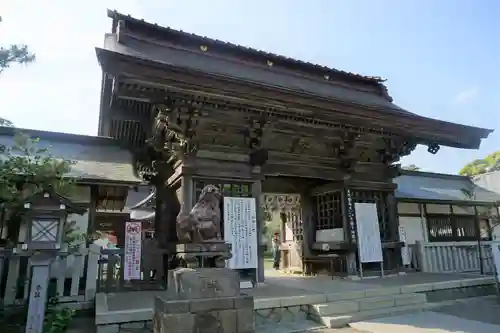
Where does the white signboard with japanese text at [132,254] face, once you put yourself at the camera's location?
facing the viewer

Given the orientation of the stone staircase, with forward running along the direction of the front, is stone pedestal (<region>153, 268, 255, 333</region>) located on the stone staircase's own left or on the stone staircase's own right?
on the stone staircase's own right

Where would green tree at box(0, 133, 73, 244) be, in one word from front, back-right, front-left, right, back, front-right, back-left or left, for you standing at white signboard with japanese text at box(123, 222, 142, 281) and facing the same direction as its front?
front-right

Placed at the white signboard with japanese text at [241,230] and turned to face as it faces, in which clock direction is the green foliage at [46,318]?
The green foliage is roughly at 2 o'clock from the white signboard with japanese text.

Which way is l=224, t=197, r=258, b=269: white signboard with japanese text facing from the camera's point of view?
toward the camera

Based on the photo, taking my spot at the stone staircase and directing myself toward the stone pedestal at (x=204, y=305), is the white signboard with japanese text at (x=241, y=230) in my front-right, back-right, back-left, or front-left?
front-right

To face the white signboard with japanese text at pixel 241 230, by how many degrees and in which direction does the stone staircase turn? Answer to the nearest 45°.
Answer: approximately 135° to its right

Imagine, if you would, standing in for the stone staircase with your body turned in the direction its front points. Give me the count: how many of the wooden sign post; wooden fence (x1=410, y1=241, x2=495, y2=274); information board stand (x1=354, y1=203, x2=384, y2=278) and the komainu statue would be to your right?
2

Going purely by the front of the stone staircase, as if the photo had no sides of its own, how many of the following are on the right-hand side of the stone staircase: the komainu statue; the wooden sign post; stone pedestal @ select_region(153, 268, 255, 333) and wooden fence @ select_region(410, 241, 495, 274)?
3

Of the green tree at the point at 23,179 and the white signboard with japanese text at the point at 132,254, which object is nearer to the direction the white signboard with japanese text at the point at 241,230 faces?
the green tree

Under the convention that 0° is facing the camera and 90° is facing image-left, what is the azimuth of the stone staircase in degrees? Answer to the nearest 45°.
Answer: approximately 315°

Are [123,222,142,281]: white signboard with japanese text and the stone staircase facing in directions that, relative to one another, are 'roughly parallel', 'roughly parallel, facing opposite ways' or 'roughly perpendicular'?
roughly parallel

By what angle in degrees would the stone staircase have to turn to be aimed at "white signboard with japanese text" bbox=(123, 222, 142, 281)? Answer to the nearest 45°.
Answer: approximately 135° to its right

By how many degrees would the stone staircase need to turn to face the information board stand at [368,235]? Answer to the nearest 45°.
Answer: approximately 135° to its left

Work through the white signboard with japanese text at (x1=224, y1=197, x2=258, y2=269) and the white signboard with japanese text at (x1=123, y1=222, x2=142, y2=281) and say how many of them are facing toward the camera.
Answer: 2

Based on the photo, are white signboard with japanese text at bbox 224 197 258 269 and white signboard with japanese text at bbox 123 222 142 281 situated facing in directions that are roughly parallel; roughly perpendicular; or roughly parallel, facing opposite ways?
roughly parallel
